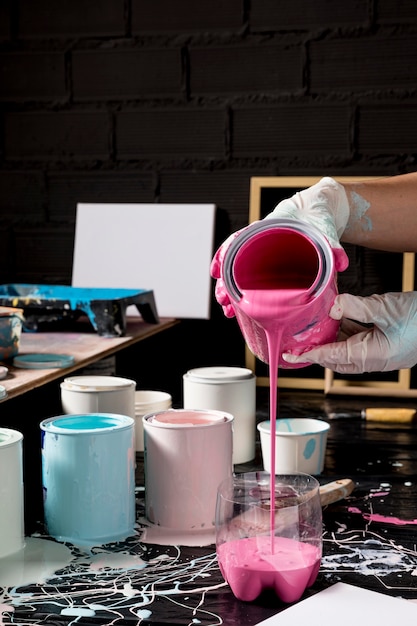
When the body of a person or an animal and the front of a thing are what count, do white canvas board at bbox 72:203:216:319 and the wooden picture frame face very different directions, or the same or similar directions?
same or similar directions

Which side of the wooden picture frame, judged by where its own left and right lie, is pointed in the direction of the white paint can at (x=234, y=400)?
front

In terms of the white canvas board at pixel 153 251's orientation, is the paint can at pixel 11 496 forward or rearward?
forward

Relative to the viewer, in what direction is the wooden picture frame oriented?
toward the camera

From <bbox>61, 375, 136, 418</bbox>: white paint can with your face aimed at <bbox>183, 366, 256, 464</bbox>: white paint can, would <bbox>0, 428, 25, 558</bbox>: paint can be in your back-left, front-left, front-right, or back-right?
back-right

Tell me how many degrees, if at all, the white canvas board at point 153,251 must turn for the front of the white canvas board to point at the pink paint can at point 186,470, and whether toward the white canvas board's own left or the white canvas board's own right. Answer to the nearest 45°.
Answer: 0° — it already faces it

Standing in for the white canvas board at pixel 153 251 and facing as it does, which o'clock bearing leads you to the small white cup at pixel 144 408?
The small white cup is roughly at 12 o'clock from the white canvas board.

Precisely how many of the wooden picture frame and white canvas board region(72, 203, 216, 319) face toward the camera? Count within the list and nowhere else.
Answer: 2

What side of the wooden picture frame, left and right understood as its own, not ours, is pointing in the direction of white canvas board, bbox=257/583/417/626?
front

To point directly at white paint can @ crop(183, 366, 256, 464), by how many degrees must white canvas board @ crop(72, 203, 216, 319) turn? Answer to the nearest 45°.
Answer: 0° — it already faces it

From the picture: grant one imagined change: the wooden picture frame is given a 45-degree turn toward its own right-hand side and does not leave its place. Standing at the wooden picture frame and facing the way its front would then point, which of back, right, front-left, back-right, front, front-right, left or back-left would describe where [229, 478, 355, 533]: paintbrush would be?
front-left

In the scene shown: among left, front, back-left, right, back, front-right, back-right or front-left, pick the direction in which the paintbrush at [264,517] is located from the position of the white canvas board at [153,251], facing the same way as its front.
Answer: front

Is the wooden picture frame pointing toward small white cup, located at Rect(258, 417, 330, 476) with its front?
yes

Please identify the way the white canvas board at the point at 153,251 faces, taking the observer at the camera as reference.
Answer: facing the viewer
